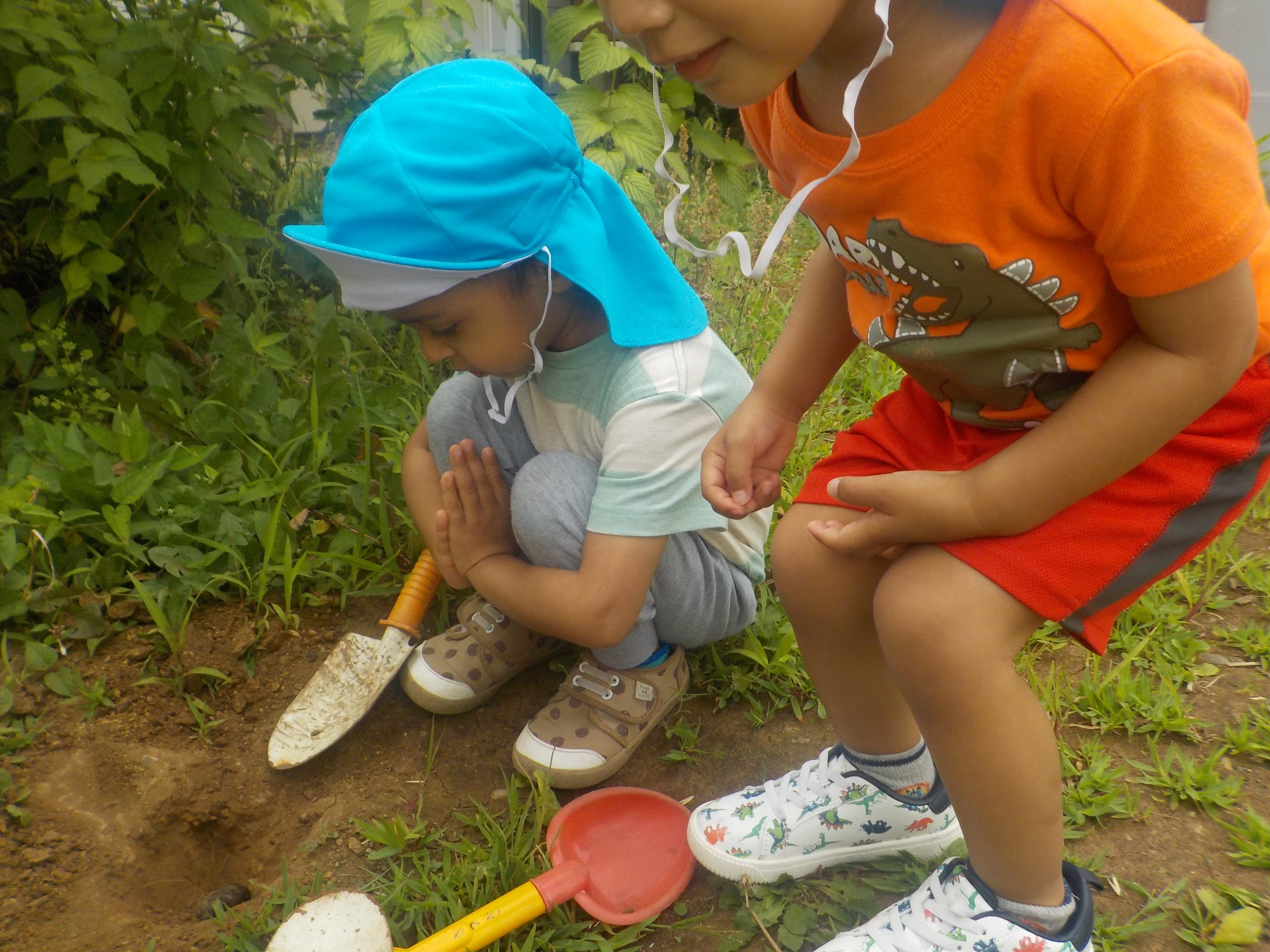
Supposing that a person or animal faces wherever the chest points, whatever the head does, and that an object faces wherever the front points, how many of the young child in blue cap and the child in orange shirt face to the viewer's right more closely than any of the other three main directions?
0

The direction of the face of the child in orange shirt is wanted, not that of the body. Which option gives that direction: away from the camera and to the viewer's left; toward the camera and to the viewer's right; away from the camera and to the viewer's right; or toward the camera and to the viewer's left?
toward the camera and to the viewer's left

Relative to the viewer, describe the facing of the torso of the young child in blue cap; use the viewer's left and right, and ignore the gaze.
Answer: facing the viewer and to the left of the viewer

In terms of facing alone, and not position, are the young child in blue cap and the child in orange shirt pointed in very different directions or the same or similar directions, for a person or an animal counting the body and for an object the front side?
same or similar directions

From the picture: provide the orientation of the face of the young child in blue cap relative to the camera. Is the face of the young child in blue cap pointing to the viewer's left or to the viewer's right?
to the viewer's left
